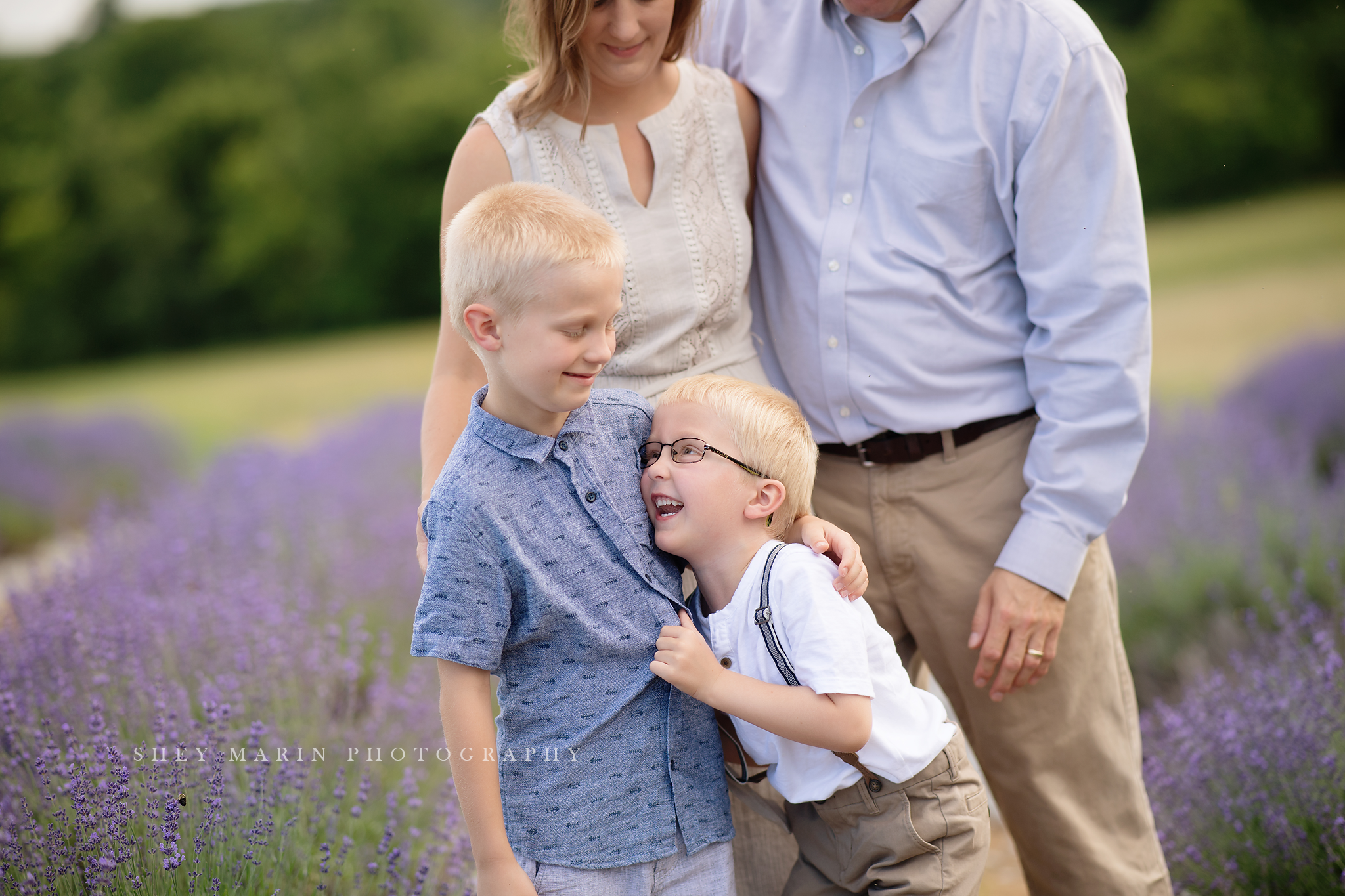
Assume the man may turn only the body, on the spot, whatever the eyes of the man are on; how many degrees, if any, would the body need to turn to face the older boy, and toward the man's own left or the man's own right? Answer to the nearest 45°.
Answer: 0° — they already face them
